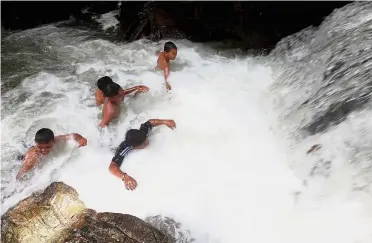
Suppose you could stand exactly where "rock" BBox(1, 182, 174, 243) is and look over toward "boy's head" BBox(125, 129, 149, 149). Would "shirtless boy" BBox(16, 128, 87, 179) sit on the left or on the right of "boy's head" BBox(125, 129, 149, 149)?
left

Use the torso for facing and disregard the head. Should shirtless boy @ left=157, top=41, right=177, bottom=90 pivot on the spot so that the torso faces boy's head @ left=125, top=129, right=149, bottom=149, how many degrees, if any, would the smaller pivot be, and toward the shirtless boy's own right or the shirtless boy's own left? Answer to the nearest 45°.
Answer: approximately 45° to the shirtless boy's own right

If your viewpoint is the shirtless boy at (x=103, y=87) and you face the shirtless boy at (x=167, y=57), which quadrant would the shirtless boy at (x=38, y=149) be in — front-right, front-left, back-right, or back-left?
back-right

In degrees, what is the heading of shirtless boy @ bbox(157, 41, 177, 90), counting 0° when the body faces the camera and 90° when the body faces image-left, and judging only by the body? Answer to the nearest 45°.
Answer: approximately 315°
